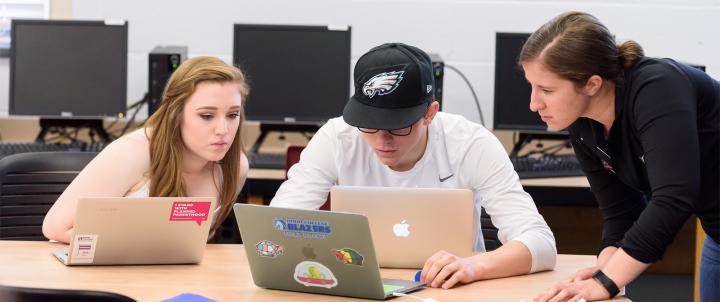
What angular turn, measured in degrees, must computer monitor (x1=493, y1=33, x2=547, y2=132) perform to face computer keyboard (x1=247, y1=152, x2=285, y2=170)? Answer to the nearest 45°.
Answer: approximately 45° to its right

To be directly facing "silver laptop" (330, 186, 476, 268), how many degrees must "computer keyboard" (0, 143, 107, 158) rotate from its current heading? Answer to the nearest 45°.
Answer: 0° — it already faces it

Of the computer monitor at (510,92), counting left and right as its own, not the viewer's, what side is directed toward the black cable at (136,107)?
right

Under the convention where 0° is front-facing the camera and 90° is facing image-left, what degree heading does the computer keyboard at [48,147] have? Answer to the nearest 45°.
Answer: approximately 0°

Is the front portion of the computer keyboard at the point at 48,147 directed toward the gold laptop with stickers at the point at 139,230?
yes

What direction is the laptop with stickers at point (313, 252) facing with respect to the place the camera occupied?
facing away from the viewer and to the right of the viewer

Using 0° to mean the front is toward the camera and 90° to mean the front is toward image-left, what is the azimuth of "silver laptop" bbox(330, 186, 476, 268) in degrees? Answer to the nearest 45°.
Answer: approximately 180°
